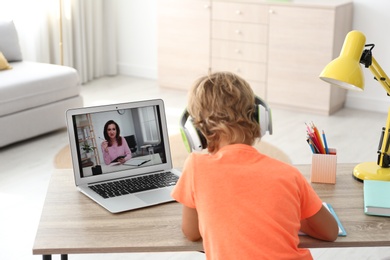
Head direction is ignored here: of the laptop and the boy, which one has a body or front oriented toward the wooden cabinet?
the boy

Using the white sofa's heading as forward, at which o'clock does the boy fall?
The boy is roughly at 1 o'clock from the white sofa.

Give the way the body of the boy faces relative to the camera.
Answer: away from the camera

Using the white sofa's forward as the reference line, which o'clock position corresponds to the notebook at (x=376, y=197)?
The notebook is roughly at 1 o'clock from the white sofa.

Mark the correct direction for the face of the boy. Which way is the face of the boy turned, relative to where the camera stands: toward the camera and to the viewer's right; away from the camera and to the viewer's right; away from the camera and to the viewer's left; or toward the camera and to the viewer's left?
away from the camera and to the viewer's left

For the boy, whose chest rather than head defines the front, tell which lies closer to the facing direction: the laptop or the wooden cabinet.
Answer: the wooden cabinet

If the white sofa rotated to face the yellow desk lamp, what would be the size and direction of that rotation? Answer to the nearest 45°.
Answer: approximately 45° to its right

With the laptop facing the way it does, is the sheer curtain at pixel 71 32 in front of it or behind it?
behind

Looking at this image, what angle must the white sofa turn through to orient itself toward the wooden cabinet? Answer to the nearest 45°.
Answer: approximately 45° to its left

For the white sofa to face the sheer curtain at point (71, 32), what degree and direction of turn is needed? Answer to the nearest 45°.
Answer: approximately 135° to its left

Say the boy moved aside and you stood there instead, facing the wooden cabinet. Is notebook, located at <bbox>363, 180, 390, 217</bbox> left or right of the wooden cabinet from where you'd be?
right

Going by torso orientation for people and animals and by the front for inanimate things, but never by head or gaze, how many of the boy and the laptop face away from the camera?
1
